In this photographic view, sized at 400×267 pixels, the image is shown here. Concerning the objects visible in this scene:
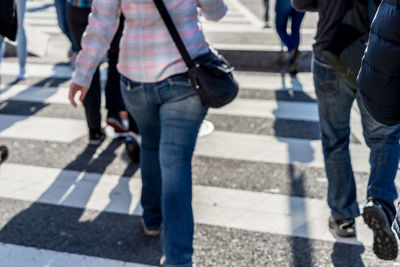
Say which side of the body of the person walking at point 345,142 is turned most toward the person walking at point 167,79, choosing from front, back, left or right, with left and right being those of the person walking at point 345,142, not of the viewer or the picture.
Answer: left

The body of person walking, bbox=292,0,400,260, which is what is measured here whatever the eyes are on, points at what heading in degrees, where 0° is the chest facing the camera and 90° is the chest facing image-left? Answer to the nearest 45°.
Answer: approximately 180°

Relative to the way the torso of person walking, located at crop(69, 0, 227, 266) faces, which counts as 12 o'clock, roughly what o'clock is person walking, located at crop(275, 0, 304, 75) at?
person walking, located at crop(275, 0, 304, 75) is roughly at 1 o'clock from person walking, located at crop(69, 0, 227, 266).

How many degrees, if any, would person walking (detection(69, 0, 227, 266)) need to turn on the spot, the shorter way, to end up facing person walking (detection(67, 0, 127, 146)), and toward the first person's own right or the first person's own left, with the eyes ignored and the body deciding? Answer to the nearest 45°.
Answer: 0° — they already face them

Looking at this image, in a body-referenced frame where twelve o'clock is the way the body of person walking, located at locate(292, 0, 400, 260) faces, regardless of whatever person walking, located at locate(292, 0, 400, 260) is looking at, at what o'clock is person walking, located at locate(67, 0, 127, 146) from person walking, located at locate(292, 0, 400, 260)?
person walking, located at locate(67, 0, 127, 146) is roughly at 10 o'clock from person walking, located at locate(292, 0, 400, 260).

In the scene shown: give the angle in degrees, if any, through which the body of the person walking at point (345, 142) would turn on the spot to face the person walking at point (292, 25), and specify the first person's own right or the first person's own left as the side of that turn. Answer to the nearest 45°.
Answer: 0° — they already face them

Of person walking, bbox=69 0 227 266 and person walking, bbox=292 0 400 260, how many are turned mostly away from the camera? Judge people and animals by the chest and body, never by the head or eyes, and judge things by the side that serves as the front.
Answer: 2

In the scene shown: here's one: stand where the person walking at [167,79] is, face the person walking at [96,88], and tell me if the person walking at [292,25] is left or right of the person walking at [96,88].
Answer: right

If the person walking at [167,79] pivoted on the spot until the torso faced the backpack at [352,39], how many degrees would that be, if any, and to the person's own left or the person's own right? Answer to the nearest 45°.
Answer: approximately 90° to the person's own right

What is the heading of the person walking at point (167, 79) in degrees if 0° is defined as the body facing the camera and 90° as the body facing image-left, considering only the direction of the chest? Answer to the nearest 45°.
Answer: approximately 180°
